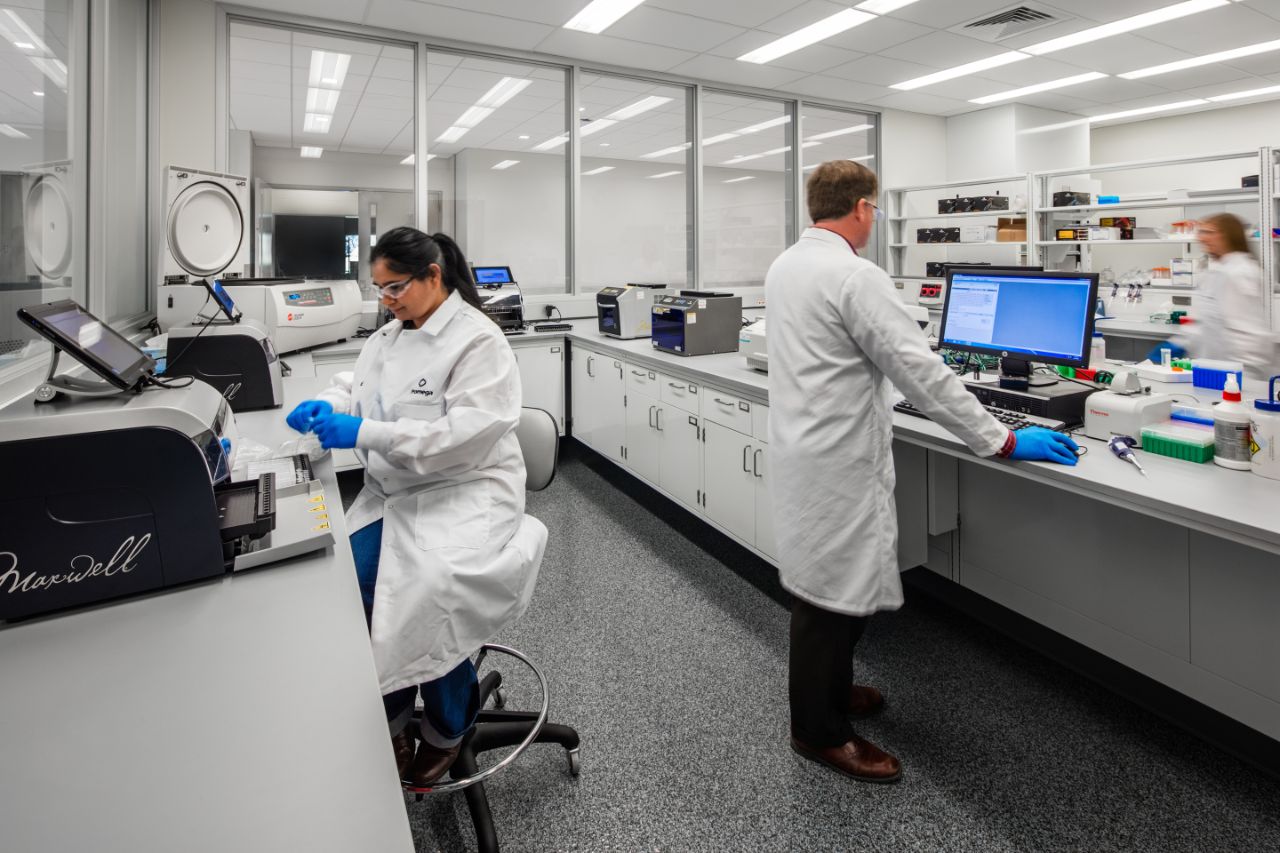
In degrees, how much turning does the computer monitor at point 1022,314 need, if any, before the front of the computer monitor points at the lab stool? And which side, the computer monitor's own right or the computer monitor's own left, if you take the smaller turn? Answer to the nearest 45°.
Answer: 0° — it already faces it

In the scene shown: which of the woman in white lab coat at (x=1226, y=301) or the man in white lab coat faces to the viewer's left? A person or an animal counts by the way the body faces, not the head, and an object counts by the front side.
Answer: the woman in white lab coat

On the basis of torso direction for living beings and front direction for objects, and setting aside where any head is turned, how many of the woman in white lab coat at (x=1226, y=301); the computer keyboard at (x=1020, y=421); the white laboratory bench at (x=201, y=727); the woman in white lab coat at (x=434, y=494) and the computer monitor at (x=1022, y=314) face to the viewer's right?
1

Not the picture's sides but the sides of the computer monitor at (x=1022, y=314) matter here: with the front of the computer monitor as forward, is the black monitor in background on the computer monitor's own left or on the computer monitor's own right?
on the computer monitor's own right

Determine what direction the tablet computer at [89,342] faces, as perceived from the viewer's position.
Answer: facing the viewer and to the right of the viewer

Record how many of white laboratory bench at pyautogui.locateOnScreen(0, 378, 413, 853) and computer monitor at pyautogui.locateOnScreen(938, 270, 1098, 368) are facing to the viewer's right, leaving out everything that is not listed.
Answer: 1

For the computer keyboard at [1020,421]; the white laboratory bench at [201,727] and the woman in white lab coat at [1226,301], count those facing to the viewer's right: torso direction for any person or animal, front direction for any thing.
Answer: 1

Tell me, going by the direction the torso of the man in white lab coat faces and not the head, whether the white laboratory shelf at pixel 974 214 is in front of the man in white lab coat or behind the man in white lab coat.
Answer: in front

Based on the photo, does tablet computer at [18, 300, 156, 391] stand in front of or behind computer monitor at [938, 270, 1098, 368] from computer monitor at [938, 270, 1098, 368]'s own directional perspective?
in front

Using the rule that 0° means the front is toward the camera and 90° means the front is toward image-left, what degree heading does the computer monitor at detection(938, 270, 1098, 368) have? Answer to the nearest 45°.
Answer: approximately 45°

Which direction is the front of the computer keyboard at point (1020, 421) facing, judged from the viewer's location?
facing the viewer and to the left of the viewer

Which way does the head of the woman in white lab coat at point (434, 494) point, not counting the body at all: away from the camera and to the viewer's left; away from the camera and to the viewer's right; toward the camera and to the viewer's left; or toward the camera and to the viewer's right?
toward the camera and to the viewer's left

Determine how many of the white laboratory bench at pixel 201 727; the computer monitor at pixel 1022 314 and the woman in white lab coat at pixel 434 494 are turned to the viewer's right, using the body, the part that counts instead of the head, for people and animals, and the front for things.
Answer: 1

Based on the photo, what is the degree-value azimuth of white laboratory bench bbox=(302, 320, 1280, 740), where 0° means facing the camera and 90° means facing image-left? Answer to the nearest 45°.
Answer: approximately 45°

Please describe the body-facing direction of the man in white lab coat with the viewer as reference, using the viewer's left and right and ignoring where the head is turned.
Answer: facing away from the viewer and to the right of the viewer

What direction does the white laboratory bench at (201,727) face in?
to the viewer's right

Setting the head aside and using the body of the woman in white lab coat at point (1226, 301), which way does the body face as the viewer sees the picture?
to the viewer's left
